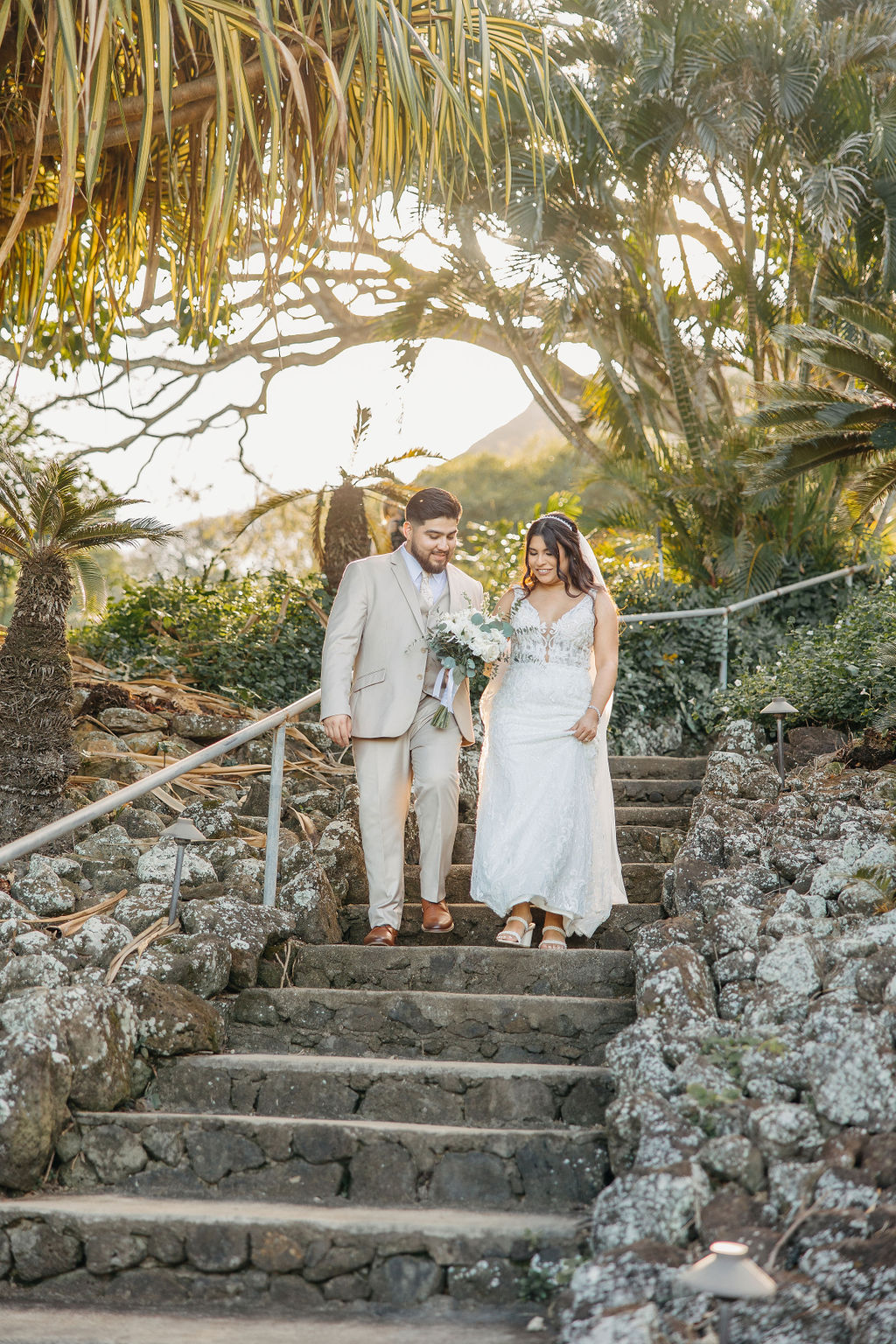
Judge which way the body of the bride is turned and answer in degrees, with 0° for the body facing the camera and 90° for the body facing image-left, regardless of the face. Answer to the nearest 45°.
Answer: approximately 0°

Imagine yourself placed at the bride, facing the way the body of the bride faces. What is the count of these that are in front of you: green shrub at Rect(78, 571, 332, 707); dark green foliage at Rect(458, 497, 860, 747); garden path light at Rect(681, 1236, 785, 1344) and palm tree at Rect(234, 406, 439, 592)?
1

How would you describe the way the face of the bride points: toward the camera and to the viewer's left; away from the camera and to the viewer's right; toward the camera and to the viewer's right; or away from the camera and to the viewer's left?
toward the camera and to the viewer's left

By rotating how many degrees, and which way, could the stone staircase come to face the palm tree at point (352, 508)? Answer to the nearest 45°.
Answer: approximately 180°

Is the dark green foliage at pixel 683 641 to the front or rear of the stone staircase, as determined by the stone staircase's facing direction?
to the rear

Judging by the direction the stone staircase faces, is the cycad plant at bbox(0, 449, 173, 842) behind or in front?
behind

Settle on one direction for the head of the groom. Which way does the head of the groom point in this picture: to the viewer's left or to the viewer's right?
to the viewer's right

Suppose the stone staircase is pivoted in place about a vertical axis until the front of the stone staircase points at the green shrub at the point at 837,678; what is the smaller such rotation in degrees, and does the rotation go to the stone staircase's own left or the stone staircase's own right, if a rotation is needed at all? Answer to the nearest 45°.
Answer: approximately 135° to the stone staircase's own left

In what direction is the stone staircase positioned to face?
toward the camera

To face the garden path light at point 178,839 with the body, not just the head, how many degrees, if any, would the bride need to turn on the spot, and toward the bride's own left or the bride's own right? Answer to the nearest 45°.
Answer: approximately 45° to the bride's own right

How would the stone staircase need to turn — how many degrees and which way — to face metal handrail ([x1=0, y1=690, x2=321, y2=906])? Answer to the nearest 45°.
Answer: approximately 135° to its right

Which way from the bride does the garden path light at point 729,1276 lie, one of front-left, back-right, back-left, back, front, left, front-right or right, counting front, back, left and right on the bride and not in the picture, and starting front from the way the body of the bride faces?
front
